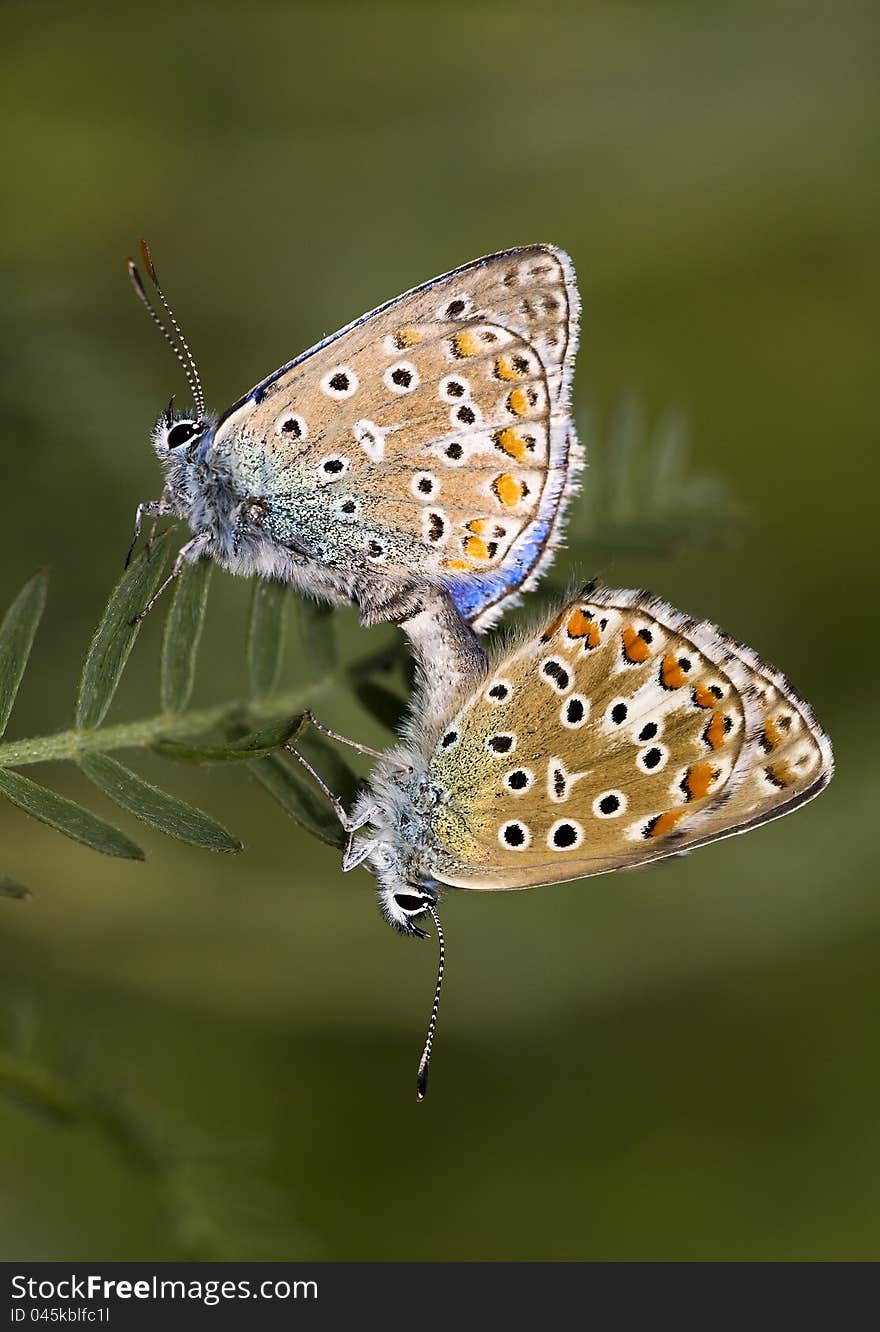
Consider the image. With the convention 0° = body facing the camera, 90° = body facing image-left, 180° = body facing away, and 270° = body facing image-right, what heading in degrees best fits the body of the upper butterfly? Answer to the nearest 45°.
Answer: approximately 90°
